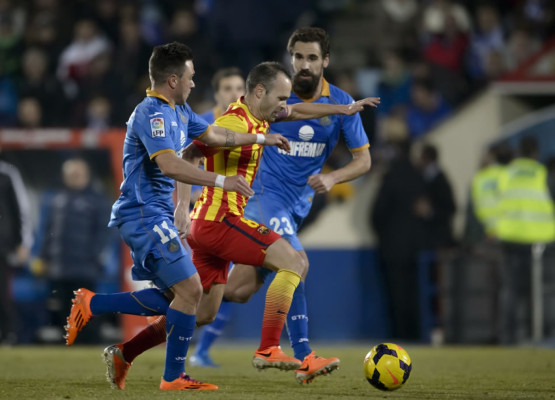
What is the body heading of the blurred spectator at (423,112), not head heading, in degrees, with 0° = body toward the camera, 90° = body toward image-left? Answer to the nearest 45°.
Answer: approximately 0°

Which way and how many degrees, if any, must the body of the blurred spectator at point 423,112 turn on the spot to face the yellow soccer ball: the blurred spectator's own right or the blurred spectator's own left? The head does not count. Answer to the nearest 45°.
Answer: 0° — they already face it

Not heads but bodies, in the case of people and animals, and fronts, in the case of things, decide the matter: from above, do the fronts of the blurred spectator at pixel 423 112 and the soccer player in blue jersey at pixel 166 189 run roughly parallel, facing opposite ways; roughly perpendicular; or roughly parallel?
roughly perpendicular

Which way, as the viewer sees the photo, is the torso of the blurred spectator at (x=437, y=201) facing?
to the viewer's left

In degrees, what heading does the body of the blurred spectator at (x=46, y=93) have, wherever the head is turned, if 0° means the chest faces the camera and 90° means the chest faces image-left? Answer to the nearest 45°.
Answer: approximately 0°

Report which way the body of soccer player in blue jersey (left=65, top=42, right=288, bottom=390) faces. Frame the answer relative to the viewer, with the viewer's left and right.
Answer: facing to the right of the viewer

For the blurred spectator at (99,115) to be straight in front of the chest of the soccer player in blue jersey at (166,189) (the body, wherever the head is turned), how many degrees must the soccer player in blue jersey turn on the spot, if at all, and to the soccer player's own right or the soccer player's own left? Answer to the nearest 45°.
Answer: approximately 90° to the soccer player's own left

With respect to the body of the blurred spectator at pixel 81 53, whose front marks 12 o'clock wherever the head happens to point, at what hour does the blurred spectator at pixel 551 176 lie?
the blurred spectator at pixel 551 176 is roughly at 10 o'clock from the blurred spectator at pixel 81 53.
